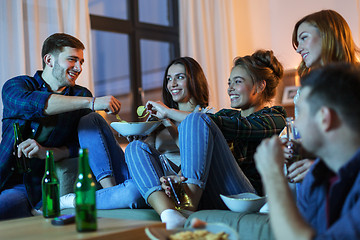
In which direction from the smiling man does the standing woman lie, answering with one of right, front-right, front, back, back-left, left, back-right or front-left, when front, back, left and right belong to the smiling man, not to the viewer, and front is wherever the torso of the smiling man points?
front

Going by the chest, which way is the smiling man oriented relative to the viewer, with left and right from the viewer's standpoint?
facing the viewer and to the right of the viewer

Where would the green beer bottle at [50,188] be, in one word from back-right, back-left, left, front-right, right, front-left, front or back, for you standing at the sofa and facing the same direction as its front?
right

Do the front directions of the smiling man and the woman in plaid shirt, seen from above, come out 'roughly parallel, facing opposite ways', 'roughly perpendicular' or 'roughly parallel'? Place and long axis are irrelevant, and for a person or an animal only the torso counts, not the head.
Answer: roughly perpendicular

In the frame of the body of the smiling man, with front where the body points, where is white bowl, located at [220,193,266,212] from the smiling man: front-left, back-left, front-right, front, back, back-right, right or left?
front

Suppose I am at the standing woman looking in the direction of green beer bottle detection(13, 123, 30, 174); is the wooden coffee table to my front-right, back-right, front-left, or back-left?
front-left

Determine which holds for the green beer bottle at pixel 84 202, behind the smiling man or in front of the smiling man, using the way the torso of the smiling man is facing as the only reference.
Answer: in front

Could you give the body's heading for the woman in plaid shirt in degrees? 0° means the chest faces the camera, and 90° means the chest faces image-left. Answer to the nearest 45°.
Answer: approximately 45°

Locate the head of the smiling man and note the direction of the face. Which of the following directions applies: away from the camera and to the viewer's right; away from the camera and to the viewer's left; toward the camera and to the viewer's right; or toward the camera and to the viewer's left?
toward the camera and to the viewer's right

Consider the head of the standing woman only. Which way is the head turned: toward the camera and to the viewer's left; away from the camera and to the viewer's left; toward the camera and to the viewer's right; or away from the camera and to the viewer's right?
toward the camera and to the viewer's left

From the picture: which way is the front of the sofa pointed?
toward the camera

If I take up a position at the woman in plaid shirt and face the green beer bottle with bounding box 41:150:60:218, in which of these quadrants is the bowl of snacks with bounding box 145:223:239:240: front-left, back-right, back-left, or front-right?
front-left

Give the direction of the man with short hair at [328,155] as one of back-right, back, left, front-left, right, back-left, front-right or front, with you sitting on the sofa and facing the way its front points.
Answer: front

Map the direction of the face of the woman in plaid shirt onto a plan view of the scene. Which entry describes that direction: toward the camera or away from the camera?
toward the camera
